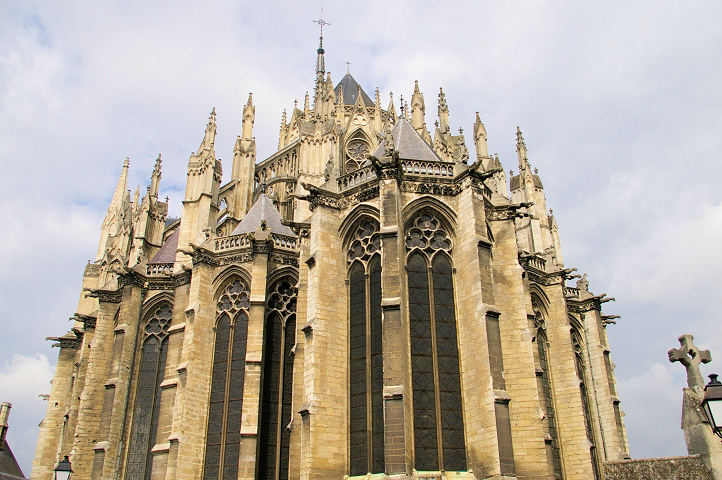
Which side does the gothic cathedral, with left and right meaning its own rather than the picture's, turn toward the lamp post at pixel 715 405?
back

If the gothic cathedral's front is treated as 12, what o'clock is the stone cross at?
The stone cross is roughly at 5 o'clock from the gothic cathedral.

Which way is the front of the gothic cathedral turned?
away from the camera

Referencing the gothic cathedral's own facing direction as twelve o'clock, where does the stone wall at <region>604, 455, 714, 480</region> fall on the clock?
The stone wall is roughly at 5 o'clock from the gothic cathedral.
